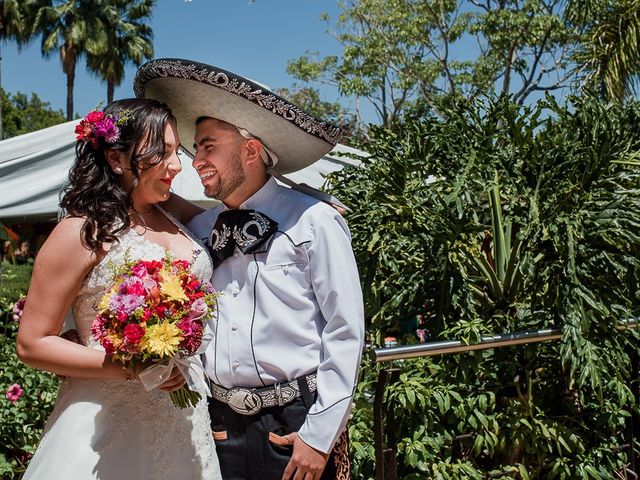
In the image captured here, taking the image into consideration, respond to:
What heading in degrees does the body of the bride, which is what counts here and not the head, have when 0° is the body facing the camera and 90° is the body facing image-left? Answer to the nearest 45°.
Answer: approximately 315°

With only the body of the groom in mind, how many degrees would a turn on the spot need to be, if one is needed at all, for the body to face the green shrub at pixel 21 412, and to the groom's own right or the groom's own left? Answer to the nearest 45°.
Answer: approximately 90° to the groom's own right

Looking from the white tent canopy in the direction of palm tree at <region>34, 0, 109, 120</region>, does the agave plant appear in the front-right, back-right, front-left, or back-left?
back-right

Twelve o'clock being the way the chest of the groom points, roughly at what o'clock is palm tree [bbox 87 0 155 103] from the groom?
The palm tree is roughly at 4 o'clock from the groom.

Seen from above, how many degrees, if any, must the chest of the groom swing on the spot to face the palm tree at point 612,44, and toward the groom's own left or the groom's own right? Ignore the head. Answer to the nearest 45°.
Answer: approximately 180°

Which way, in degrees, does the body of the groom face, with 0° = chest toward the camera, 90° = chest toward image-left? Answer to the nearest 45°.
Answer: approximately 45°

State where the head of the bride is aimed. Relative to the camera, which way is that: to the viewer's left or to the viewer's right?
to the viewer's right

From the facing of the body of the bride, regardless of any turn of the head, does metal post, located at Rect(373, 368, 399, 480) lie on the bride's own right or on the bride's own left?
on the bride's own left

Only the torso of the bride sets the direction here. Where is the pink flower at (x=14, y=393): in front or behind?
behind

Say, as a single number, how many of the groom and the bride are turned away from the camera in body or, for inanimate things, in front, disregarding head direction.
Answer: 0
